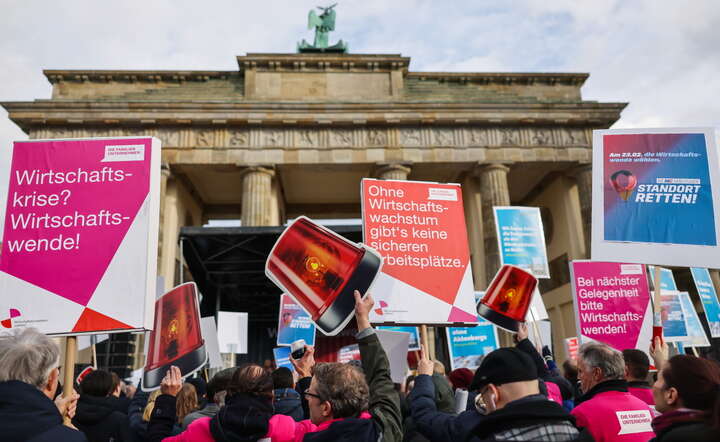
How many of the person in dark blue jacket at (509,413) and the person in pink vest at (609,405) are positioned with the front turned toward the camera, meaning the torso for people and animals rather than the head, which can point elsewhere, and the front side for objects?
0

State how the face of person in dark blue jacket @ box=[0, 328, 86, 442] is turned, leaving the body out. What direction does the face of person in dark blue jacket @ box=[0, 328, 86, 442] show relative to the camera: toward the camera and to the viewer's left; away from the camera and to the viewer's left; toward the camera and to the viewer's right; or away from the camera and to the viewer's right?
away from the camera and to the viewer's right

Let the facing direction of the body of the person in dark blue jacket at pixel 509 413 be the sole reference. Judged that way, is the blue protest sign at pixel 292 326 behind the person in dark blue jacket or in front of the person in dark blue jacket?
in front

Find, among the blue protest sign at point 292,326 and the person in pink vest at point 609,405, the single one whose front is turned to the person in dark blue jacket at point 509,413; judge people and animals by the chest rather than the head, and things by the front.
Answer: the blue protest sign

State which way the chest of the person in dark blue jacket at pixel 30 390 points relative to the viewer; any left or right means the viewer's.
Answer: facing away from the viewer and to the right of the viewer

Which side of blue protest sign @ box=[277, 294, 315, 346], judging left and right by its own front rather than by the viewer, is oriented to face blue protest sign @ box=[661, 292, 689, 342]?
left

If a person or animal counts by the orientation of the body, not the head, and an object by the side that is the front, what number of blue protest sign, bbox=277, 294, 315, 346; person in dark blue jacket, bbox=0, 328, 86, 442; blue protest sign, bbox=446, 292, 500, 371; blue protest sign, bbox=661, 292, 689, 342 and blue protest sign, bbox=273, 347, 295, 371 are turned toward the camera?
4

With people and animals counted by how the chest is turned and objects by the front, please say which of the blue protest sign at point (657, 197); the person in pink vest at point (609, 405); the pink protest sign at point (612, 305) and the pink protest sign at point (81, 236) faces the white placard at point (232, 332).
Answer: the person in pink vest

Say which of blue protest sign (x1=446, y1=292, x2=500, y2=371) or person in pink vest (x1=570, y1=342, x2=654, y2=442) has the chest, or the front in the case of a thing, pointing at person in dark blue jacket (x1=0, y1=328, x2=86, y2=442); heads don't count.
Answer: the blue protest sign

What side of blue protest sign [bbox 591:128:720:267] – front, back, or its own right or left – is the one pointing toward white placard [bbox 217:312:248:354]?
right

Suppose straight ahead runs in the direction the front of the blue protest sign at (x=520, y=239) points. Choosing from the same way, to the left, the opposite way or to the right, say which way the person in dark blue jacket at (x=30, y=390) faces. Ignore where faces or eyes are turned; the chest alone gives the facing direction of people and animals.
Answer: the opposite way

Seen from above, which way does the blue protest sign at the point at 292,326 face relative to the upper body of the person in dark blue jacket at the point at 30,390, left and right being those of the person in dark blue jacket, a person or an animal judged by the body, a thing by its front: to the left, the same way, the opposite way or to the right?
the opposite way

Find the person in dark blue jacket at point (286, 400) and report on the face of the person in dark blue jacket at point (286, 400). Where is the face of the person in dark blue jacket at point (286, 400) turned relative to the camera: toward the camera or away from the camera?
away from the camera

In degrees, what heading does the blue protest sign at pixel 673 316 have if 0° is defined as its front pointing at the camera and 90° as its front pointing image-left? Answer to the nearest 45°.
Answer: approximately 0°

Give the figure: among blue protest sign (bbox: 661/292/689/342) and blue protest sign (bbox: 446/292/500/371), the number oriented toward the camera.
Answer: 2
